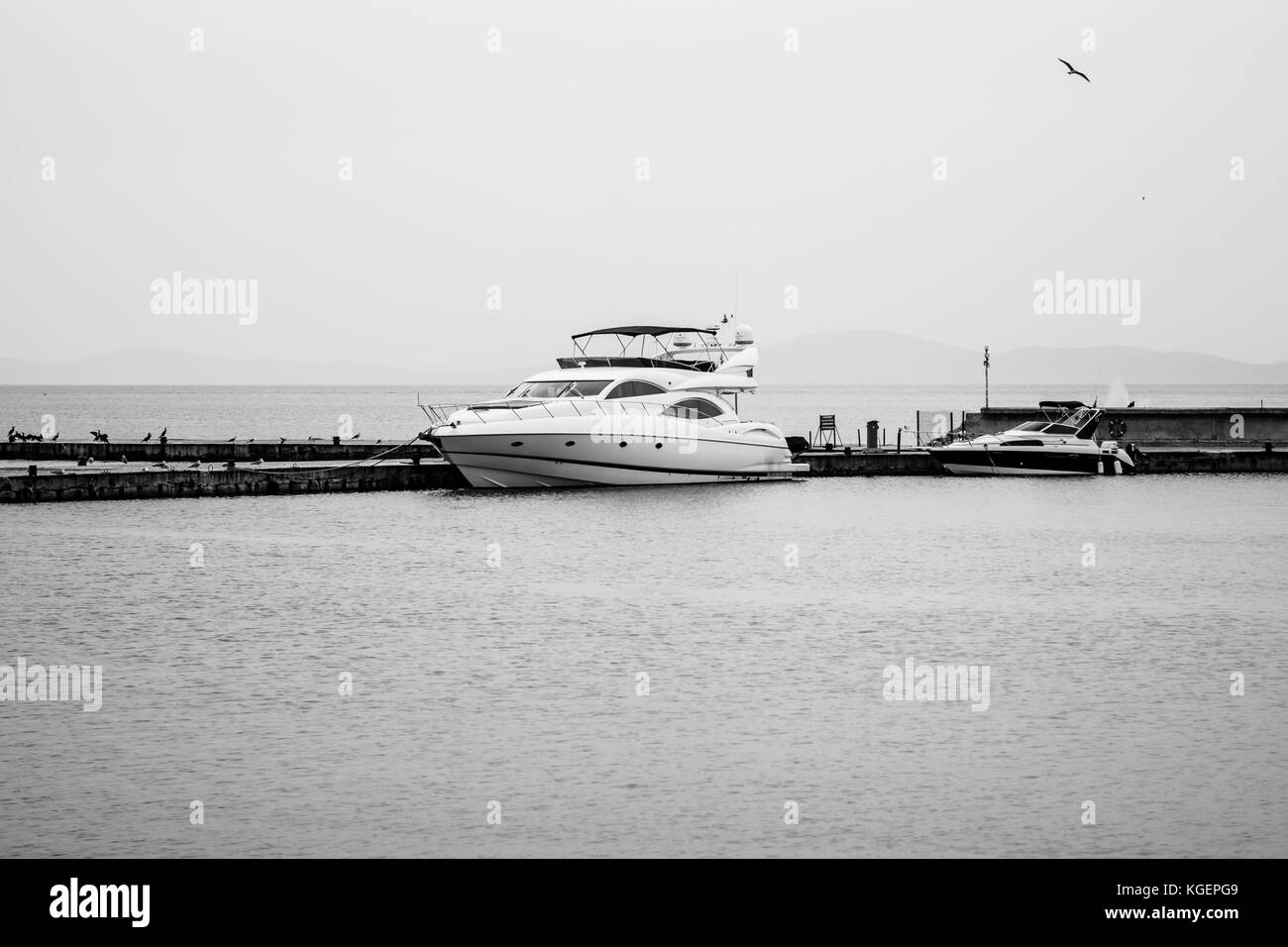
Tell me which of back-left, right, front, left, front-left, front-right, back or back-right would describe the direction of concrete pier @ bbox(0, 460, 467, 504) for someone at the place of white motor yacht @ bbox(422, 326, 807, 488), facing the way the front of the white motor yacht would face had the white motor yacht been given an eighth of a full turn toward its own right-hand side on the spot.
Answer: front

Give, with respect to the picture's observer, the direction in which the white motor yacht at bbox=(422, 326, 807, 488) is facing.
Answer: facing the viewer and to the left of the viewer
